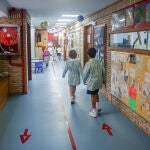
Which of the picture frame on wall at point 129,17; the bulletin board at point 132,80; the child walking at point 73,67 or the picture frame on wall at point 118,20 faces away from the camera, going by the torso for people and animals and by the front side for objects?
the child walking

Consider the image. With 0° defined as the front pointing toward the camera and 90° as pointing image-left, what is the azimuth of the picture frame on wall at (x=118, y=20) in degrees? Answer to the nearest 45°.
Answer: approximately 45°

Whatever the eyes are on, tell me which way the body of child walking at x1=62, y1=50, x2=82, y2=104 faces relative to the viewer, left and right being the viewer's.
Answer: facing away from the viewer
